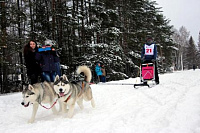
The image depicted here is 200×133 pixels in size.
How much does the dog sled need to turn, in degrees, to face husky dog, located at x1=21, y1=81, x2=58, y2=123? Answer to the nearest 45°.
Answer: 0° — it already faces it

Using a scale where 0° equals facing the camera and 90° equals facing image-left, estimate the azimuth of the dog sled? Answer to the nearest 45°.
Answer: approximately 45°

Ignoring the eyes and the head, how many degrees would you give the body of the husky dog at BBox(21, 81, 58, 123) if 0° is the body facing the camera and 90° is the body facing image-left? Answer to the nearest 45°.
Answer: approximately 45°

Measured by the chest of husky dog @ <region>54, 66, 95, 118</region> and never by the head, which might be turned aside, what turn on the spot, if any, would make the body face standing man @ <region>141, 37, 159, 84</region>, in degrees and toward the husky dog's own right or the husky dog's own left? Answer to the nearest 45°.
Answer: approximately 180°
